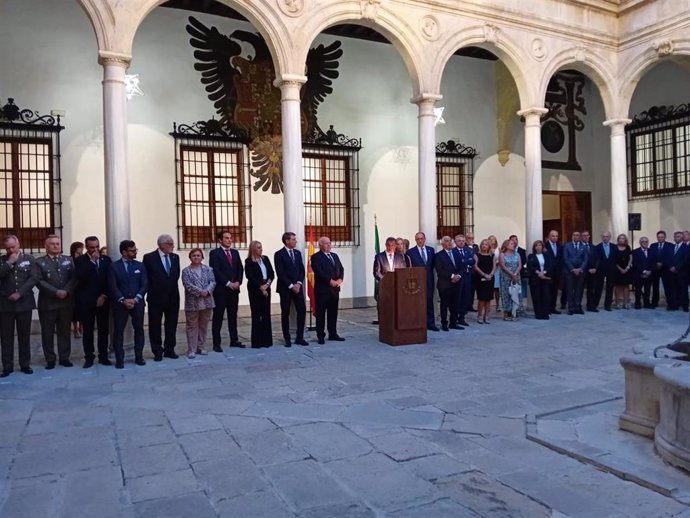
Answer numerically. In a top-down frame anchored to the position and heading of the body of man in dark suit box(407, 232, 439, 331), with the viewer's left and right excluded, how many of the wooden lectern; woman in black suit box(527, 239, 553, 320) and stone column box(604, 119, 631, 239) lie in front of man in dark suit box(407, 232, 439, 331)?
1

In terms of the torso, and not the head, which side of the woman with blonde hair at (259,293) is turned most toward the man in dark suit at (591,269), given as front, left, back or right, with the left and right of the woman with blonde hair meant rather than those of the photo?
left

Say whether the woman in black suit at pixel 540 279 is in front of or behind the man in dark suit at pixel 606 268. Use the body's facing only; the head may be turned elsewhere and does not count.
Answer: in front

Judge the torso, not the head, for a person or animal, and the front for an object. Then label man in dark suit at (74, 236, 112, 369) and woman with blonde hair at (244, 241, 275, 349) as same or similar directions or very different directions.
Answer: same or similar directions

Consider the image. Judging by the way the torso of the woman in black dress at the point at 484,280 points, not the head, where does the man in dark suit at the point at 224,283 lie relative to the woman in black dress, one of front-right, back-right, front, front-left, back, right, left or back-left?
front-right

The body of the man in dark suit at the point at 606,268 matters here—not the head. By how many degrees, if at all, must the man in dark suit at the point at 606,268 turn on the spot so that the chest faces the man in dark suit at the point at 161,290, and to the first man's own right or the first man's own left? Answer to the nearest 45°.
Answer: approximately 45° to the first man's own right

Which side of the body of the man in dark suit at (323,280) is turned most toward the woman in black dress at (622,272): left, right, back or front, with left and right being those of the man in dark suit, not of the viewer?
left

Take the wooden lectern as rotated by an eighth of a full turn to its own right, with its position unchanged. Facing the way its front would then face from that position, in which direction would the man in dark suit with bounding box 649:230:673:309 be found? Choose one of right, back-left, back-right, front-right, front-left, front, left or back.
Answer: back-left

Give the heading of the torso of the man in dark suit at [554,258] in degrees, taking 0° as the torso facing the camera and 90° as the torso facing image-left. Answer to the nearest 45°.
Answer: approximately 0°

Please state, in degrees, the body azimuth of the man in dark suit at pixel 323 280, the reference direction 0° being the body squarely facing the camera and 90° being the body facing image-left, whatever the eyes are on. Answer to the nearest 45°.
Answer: approximately 315°

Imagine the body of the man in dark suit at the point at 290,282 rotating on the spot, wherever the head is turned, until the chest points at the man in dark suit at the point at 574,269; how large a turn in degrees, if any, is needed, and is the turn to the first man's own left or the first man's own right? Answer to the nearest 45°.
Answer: approximately 90° to the first man's own left

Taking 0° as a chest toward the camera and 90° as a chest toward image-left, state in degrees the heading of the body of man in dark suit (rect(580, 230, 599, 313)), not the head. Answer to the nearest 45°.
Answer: approximately 45°

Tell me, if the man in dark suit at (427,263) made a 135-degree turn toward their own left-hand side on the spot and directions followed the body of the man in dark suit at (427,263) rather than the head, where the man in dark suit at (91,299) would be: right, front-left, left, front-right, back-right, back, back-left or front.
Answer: back

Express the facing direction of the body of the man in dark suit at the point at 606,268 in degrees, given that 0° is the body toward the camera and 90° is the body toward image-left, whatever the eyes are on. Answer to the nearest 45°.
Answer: approximately 0°

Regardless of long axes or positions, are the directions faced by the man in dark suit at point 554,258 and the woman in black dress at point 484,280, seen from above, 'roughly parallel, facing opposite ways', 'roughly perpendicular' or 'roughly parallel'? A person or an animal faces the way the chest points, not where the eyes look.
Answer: roughly parallel

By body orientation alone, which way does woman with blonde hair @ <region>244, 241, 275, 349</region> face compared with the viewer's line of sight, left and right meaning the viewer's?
facing the viewer and to the right of the viewer

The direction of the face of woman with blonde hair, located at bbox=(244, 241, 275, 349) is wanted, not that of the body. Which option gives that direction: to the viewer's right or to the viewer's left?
to the viewer's right

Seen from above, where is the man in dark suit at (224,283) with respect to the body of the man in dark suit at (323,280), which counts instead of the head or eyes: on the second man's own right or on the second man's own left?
on the second man's own right
